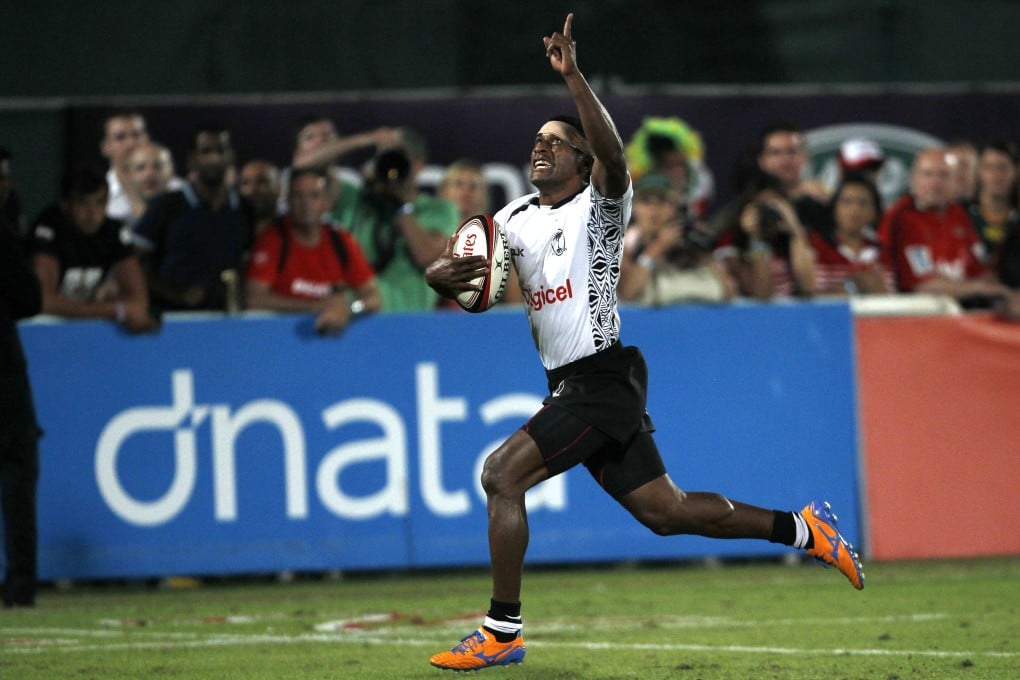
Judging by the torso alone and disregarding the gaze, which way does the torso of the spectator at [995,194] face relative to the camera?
toward the camera

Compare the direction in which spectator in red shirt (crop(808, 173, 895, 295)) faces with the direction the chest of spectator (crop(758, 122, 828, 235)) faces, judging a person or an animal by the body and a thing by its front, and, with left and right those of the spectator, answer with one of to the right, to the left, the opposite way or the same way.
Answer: the same way

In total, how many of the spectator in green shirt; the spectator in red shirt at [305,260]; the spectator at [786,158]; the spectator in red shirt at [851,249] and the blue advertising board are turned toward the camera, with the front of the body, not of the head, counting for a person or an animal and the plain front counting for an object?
5

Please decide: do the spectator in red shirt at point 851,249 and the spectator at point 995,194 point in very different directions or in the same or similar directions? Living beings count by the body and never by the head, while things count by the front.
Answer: same or similar directions

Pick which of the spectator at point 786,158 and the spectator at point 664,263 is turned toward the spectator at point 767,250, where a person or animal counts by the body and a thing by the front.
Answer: the spectator at point 786,158

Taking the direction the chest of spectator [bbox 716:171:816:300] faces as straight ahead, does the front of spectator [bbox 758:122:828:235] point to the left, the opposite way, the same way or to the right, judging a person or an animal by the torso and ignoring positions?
the same way

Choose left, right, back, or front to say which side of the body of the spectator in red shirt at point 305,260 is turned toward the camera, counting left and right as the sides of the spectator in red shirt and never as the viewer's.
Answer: front

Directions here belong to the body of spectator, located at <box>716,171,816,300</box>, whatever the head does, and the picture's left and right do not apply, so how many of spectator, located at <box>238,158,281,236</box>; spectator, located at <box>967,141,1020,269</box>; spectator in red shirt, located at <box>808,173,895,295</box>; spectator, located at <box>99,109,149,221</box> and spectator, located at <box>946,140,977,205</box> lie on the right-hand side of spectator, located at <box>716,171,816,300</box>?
2

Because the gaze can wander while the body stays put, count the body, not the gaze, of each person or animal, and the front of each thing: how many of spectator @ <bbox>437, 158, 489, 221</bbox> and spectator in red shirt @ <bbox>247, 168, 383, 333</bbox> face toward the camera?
2

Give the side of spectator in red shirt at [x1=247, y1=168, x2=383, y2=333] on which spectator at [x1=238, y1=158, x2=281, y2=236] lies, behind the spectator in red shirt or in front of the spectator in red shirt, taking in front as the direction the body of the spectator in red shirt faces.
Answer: behind

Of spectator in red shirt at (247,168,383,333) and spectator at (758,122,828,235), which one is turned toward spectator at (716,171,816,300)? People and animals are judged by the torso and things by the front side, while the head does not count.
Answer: spectator at (758,122,828,235)

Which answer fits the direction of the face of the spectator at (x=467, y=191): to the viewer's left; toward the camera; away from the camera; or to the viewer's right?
toward the camera

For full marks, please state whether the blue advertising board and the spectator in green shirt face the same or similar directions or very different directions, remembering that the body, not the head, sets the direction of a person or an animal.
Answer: same or similar directions

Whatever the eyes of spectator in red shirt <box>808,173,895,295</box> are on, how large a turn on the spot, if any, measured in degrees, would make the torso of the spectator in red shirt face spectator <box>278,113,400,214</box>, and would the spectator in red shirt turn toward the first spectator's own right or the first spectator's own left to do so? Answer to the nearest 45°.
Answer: approximately 90° to the first spectator's own right

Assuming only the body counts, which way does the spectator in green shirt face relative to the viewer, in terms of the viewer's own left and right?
facing the viewer

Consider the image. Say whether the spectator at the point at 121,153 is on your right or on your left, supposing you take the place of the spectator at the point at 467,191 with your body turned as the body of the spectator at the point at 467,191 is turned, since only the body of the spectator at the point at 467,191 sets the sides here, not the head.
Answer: on your right

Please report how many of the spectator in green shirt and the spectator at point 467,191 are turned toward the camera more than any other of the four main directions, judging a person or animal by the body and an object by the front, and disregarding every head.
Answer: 2

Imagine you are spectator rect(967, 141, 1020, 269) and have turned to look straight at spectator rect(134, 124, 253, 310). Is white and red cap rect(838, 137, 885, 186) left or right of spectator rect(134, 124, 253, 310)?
right
